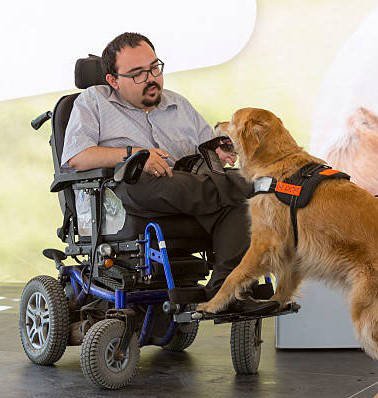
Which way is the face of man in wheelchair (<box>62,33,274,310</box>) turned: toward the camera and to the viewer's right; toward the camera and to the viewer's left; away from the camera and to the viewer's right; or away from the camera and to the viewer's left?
toward the camera and to the viewer's right

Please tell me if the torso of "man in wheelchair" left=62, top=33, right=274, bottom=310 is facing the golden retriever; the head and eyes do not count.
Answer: yes
